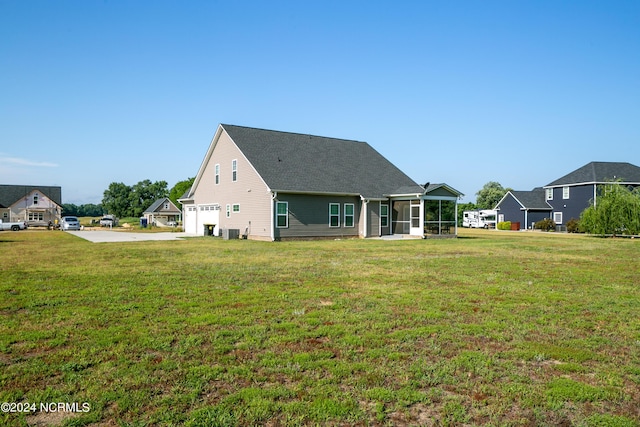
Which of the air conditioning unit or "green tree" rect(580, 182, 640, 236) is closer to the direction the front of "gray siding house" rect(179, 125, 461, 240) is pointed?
the air conditioning unit

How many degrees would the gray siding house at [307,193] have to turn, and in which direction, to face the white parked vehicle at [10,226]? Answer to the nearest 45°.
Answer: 0° — it already faces it

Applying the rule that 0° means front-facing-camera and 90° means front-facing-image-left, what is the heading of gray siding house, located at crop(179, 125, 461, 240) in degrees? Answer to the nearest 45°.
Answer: approximately 135°

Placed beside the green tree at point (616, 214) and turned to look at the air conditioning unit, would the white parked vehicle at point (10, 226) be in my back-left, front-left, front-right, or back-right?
front-right

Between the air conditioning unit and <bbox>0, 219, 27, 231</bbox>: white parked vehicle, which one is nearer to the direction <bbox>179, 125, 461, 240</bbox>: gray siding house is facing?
the white parked vehicle

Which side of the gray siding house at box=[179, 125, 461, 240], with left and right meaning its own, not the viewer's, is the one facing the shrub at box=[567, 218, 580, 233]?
right

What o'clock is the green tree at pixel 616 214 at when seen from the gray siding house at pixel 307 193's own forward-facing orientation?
The green tree is roughly at 4 o'clock from the gray siding house.

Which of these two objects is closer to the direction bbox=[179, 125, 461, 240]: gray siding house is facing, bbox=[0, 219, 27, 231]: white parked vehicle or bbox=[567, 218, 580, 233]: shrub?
the white parked vehicle

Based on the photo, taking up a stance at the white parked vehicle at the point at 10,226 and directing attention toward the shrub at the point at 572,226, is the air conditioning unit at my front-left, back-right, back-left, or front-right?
front-right

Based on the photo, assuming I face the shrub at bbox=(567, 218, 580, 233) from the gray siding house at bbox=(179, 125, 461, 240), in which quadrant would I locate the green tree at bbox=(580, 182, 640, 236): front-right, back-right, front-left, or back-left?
front-right

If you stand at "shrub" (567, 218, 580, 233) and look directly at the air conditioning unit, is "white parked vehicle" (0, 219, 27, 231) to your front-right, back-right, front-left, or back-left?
front-right
